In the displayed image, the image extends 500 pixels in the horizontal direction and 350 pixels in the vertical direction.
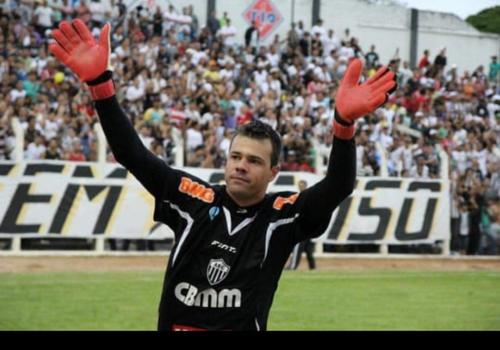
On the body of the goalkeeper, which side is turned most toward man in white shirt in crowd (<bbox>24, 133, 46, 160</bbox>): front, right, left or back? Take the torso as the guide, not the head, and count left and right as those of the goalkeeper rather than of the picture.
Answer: back

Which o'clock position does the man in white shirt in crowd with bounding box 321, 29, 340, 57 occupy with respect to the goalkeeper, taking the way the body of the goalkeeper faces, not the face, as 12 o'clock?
The man in white shirt in crowd is roughly at 6 o'clock from the goalkeeper.

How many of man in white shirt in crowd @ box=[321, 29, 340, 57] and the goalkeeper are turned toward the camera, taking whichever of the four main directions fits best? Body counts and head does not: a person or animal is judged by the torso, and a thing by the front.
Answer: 2

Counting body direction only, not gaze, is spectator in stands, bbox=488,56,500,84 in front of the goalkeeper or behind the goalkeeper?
behind

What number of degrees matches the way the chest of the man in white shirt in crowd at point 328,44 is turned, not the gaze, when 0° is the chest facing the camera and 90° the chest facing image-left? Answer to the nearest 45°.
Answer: approximately 0°

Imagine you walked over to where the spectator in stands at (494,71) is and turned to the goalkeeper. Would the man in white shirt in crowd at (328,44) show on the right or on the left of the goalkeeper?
right

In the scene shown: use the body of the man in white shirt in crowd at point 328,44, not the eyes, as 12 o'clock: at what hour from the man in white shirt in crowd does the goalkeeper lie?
The goalkeeper is roughly at 12 o'clock from the man in white shirt in crowd.

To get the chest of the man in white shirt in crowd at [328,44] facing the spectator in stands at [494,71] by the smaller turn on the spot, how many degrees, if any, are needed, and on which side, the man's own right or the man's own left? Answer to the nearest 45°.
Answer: approximately 135° to the man's own left
